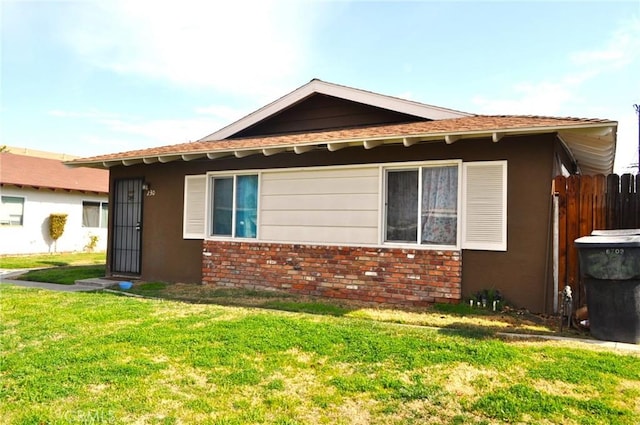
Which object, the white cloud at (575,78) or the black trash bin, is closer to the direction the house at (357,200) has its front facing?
the black trash bin

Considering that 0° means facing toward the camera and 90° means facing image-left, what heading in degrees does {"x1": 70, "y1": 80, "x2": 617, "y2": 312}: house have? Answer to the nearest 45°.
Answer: approximately 45°

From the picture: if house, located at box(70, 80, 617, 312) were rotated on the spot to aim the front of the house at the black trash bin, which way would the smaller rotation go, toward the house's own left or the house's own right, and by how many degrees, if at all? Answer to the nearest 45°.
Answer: approximately 90° to the house's own left

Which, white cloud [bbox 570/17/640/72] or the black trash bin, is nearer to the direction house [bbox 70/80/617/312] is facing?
the black trash bin

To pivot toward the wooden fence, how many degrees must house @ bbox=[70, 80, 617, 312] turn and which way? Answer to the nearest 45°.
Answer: approximately 90° to its left

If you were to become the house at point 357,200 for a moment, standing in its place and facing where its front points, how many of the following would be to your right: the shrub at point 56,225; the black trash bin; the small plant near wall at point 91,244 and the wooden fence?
2

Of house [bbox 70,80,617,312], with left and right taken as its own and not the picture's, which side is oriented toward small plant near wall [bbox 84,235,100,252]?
right

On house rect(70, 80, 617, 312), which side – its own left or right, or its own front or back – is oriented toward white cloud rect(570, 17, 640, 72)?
back

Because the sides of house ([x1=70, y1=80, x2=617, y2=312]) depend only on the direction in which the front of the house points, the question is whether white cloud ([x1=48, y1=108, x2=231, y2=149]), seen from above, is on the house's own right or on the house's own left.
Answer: on the house's own right

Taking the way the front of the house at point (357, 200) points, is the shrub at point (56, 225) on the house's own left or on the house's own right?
on the house's own right

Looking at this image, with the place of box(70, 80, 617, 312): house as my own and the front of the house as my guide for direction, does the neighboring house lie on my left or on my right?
on my right
